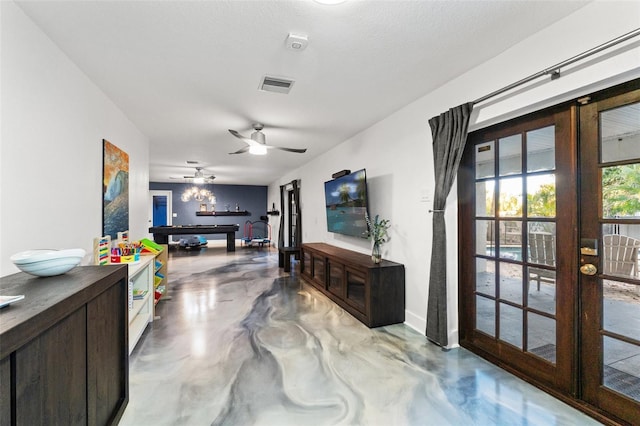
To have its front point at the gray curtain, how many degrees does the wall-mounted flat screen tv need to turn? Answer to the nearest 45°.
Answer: approximately 90° to its left

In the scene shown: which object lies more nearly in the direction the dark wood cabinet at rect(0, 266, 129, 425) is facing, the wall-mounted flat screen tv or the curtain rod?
the curtain rod

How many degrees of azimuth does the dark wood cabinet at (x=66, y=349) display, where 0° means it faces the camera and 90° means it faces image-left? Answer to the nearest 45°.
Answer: approximately 315°

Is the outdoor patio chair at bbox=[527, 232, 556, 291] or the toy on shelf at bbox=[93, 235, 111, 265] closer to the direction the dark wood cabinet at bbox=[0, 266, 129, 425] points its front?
the outdoor patio chair

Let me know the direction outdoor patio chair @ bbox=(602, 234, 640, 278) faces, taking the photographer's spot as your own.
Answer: facing away from the viewer

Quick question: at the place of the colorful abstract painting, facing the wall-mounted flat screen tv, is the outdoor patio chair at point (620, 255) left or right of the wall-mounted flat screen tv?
right

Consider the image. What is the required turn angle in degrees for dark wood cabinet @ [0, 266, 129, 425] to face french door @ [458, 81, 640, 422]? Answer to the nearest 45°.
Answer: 0° — it already faces it

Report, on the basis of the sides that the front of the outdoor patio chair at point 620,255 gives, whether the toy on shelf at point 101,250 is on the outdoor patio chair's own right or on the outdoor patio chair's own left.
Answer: on the outdoor patio chair's own left
